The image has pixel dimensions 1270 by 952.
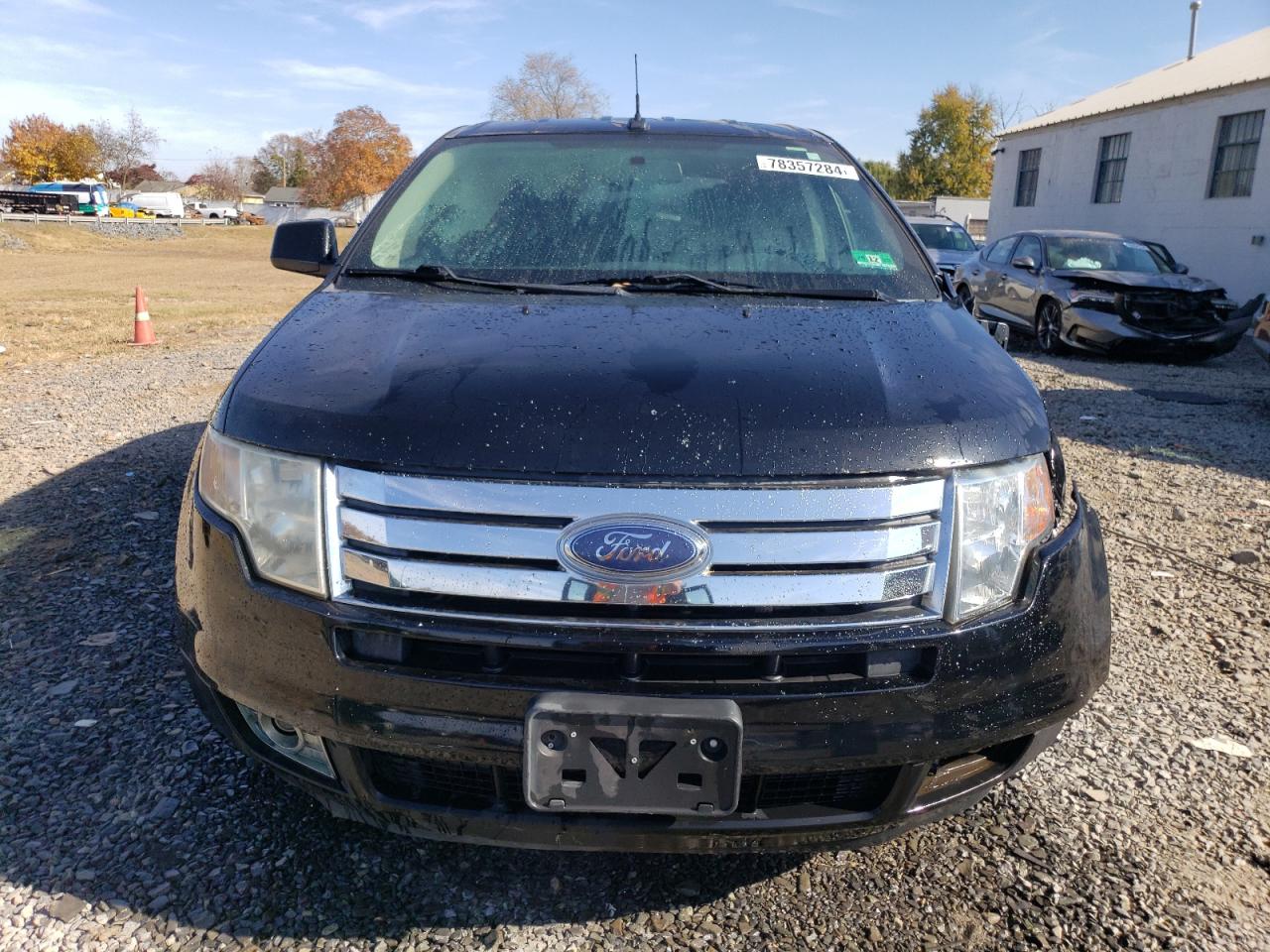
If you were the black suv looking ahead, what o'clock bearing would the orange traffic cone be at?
The orange traffic cone is roughly at 5 o'clock from the black suv.

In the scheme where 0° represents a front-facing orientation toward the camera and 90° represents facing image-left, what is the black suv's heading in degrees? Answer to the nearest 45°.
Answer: approximately 0°

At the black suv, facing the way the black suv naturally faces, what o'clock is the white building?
The white building is roughly at 7 o'clock from the black suv.
